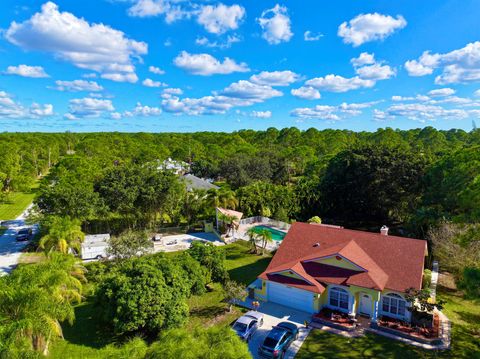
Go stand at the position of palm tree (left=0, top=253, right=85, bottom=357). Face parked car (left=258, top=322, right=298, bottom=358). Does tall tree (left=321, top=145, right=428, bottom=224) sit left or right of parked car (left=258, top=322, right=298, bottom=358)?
left

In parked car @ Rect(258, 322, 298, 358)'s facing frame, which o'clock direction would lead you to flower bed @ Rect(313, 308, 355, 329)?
The flower bed is roughly at 12 o'clock from the parked car.

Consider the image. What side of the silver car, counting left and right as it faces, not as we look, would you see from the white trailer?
left

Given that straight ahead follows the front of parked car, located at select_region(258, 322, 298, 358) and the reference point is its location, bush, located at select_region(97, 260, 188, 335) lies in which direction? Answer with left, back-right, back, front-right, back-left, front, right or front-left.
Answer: back-left

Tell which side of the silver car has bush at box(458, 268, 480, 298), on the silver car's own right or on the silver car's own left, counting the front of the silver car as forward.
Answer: on the silver car's own right

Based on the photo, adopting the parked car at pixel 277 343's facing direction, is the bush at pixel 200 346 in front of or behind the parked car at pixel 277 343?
behind

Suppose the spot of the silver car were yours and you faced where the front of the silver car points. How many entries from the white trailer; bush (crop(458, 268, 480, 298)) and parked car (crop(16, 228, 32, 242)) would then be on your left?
2

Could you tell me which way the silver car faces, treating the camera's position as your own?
facing away from the viewer and to the right of the viewer

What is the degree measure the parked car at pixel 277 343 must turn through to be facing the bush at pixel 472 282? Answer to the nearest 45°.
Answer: approximately 45° to its right

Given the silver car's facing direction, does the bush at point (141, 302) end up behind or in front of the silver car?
behind

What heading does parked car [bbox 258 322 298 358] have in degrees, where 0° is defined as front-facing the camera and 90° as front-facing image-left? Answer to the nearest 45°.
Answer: approximately 225°

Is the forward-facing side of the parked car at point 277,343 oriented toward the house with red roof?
yes
